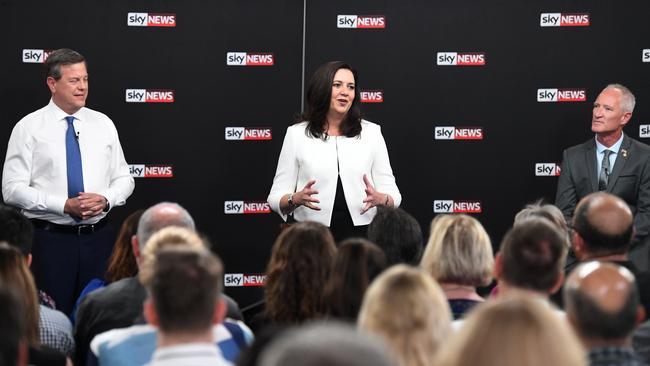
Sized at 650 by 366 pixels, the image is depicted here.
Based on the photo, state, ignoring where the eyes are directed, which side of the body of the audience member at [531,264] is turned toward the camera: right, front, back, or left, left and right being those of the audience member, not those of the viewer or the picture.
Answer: back

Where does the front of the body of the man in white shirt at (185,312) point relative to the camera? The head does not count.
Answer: away from the camera

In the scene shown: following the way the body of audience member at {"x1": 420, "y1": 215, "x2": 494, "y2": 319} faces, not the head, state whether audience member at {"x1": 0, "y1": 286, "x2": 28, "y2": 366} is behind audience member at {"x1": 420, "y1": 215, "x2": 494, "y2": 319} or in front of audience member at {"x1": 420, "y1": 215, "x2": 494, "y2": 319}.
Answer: behind

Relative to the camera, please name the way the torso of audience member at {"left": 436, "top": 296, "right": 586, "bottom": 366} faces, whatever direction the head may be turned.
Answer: away from the camera

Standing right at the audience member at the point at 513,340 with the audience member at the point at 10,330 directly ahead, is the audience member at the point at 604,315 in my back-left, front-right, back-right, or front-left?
back-right

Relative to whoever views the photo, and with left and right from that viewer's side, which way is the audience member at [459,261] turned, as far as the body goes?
facing away from the viewer

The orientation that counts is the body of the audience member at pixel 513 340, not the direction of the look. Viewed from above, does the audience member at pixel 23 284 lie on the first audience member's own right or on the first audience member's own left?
on the first audience member's own left

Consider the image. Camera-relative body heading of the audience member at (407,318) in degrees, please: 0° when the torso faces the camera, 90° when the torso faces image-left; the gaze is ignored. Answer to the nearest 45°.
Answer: approximately 180°

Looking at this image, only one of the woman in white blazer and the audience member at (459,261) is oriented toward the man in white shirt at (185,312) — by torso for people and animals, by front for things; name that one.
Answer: the woman in white blazer

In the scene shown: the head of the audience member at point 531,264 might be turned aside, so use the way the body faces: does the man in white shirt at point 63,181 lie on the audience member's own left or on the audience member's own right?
on the audience member's own left

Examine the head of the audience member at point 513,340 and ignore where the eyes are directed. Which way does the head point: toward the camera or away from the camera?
away from the camera
